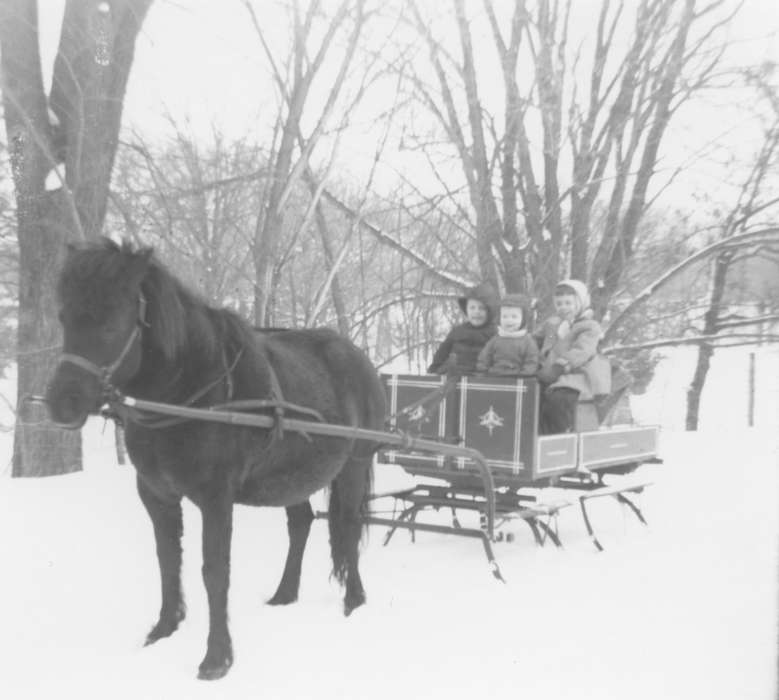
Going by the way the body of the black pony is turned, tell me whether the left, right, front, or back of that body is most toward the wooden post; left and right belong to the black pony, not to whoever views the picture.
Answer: back

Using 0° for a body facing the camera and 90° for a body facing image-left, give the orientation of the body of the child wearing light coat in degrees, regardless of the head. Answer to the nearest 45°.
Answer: approximately 45°

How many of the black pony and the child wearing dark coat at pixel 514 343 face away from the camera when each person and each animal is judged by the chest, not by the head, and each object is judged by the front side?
0

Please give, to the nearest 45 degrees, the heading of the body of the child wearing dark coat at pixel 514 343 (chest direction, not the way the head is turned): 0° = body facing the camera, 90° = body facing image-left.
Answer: approximately 45°

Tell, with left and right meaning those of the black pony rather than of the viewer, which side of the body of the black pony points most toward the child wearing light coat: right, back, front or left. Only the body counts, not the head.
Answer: back

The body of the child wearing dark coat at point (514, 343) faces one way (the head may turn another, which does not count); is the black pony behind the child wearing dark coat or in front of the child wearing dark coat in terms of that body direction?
in front

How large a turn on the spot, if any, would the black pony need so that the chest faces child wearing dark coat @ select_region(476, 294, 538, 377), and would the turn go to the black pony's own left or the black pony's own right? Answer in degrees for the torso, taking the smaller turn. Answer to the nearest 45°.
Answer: approximately 180°

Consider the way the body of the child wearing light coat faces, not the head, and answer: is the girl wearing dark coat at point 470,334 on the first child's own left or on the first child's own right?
on the first child's own right

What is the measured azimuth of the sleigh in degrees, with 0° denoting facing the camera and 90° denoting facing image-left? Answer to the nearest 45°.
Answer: approximately 45°
